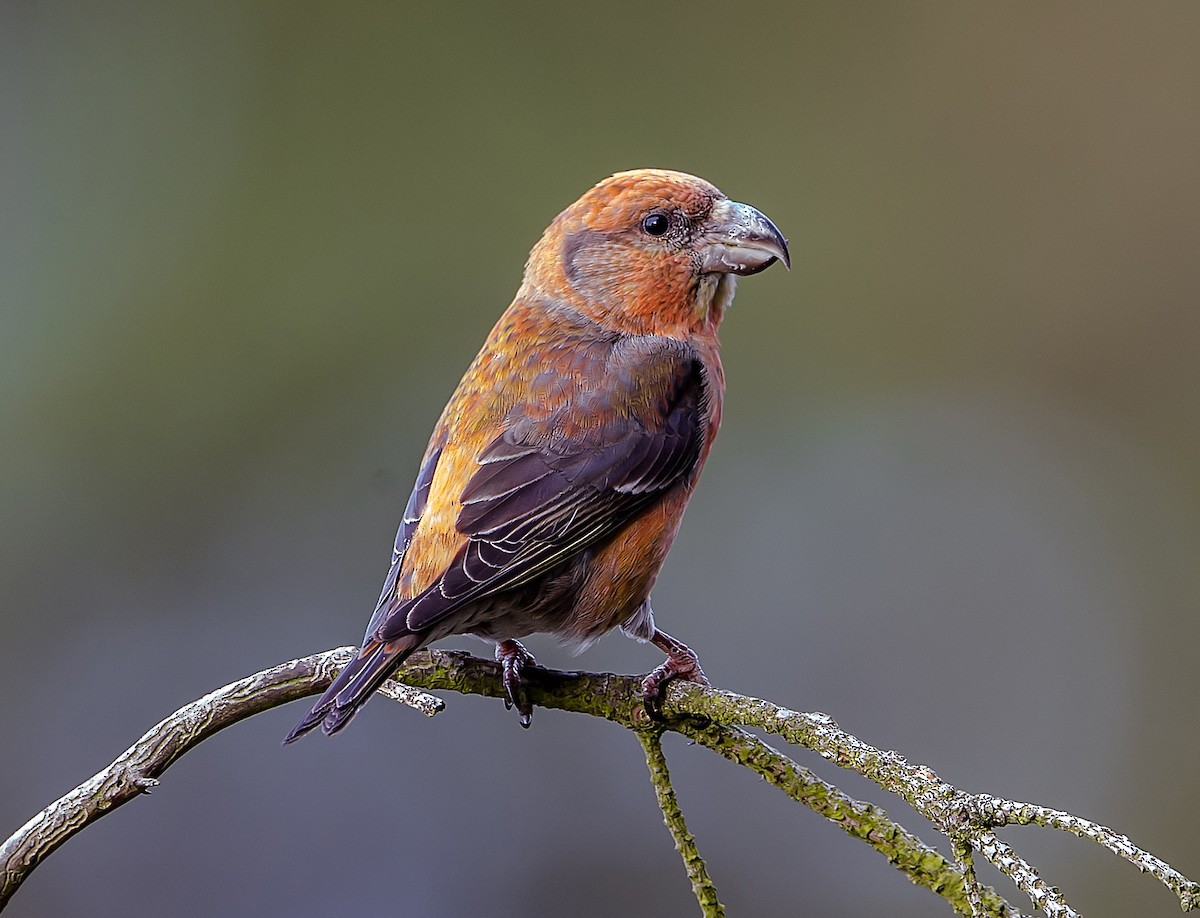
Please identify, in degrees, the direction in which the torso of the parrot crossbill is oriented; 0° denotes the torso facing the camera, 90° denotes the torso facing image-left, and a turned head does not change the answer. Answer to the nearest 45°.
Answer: approximately 225°
